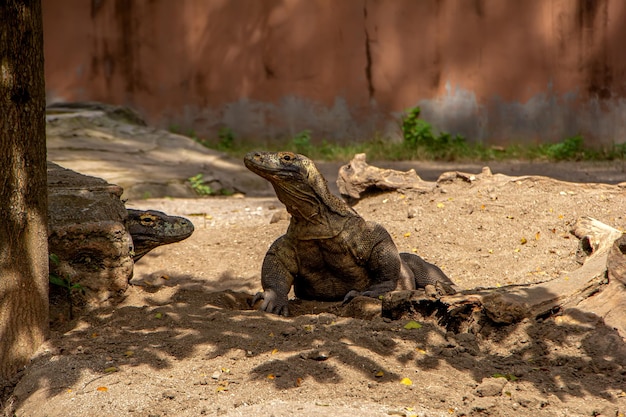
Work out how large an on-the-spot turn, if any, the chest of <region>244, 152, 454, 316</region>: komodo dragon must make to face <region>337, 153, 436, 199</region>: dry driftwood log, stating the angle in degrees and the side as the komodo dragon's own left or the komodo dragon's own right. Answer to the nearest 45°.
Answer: approximately 135° to the komodo dragon's own right

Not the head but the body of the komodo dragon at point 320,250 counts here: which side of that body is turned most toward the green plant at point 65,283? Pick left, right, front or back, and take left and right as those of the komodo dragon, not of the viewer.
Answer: front

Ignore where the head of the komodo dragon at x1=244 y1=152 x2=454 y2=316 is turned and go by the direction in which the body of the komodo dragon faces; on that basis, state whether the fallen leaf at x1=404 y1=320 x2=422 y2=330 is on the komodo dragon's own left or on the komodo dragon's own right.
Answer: on the komodo dragon's own left

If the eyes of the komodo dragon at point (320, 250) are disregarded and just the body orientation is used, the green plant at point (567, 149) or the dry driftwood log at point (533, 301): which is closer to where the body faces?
the dry driftwood log

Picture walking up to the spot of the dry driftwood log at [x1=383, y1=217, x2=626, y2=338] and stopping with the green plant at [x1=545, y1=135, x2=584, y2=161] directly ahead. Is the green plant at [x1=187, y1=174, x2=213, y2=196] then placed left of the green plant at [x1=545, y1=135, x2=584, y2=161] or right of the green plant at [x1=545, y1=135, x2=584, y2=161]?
left

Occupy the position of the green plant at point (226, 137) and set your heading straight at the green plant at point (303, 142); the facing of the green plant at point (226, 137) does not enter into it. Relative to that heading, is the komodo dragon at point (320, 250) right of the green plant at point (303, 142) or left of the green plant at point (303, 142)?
right

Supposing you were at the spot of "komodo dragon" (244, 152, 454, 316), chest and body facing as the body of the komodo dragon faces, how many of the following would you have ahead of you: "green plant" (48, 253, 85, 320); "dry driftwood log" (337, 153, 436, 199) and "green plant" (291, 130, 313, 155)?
1

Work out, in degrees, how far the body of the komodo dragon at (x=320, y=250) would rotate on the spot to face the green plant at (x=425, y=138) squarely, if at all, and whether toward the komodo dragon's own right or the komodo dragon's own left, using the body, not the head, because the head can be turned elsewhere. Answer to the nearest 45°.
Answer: approximately 135° to the komodo dragon's own right

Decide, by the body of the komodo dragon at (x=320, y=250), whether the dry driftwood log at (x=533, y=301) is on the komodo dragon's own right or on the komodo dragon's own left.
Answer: on the komodo dragon's own left

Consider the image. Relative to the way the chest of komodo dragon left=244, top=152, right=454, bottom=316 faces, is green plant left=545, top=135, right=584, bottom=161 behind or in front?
behind

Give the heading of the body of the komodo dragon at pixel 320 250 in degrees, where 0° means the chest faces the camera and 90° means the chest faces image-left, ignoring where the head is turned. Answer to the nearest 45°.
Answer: approximately 45°
